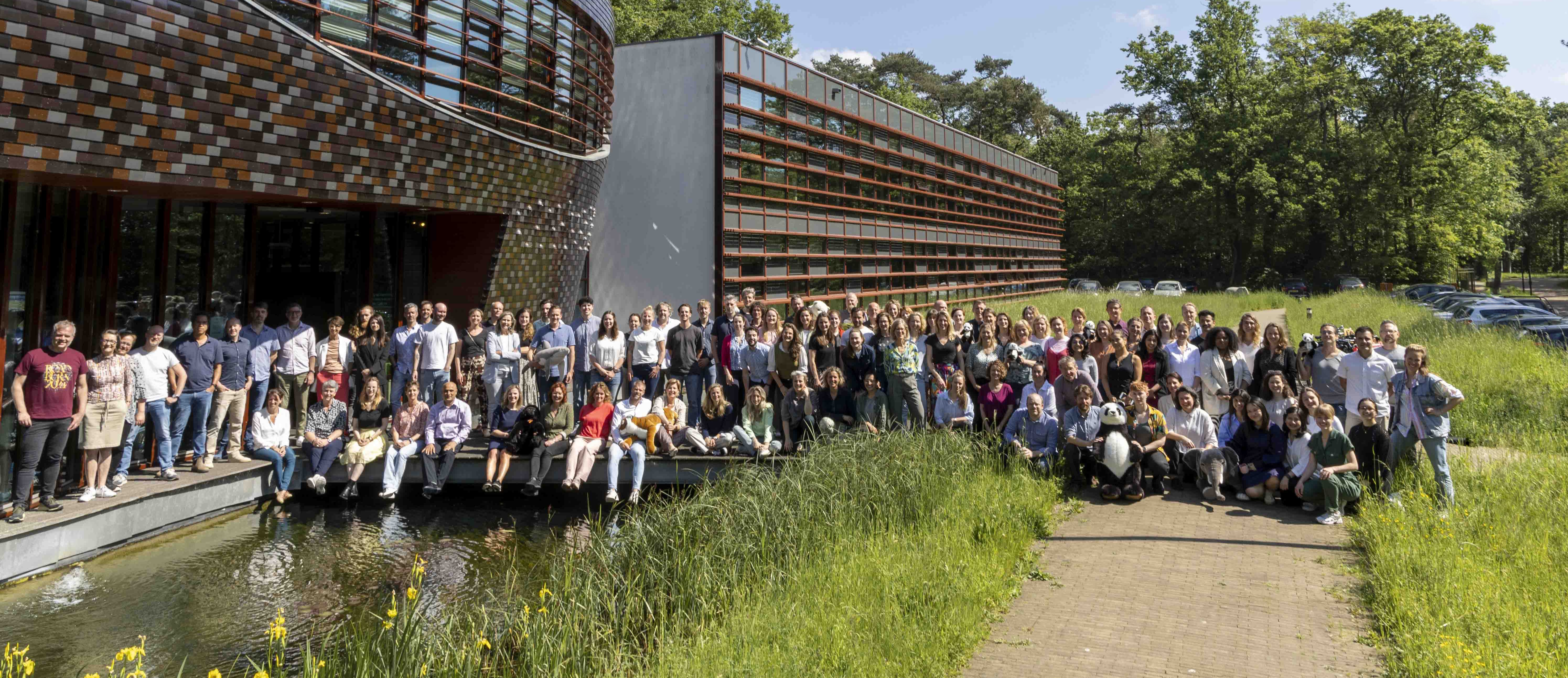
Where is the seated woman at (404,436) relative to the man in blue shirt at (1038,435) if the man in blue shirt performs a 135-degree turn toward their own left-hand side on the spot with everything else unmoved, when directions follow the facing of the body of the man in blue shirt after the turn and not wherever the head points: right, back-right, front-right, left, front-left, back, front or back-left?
back-left

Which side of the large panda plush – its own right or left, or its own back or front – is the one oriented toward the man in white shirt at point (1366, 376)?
left

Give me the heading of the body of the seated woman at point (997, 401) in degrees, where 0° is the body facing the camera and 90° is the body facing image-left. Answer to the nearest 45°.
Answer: approximately 0°
